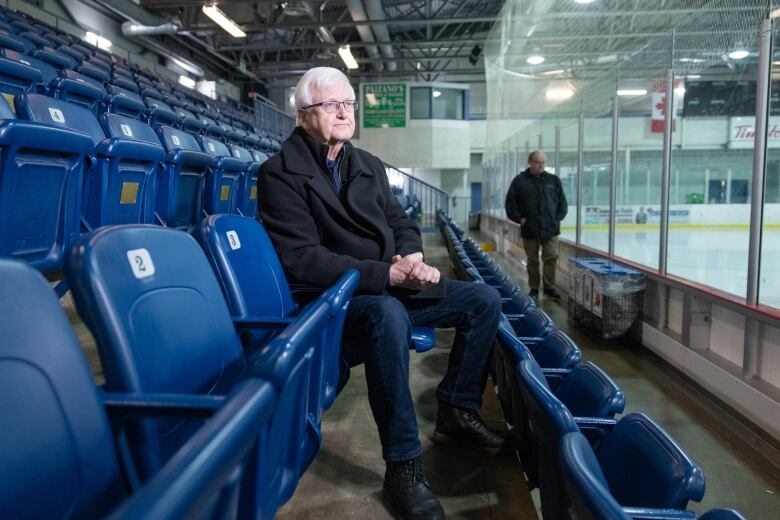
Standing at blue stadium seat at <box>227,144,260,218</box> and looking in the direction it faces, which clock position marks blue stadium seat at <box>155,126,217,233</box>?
blue stadium seat at <box>155,126,217,233</box> is roughly at 2 o'clock from blue stadium seat at <box>227,144,260,218</box>.

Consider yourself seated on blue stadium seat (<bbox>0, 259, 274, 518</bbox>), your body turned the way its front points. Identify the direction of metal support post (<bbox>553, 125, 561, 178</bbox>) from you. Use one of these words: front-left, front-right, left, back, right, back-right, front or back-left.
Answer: left

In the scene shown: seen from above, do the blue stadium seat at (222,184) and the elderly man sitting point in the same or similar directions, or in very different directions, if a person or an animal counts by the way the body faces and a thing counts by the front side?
same or similar directions

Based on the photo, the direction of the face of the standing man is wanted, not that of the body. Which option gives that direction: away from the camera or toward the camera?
toward the camera

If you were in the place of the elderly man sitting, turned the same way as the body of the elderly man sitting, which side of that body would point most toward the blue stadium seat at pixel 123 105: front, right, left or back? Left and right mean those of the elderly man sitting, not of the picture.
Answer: back

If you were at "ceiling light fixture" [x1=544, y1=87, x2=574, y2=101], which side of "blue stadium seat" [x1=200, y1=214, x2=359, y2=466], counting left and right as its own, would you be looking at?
left

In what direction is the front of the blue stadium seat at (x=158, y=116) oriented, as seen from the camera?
facing the viewer and to the right of the viewer

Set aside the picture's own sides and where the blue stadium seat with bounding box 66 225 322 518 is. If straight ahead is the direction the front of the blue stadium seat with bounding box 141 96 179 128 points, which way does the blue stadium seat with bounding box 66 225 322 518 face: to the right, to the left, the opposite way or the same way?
the same way

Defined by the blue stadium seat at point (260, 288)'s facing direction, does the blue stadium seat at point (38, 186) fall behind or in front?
behind

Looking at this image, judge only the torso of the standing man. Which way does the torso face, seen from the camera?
toward the camera

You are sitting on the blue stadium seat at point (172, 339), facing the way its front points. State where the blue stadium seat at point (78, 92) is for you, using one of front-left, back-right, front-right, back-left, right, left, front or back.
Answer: back-left

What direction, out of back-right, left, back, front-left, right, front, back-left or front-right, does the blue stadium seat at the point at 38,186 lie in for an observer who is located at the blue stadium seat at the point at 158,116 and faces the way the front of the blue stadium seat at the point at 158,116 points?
front-right

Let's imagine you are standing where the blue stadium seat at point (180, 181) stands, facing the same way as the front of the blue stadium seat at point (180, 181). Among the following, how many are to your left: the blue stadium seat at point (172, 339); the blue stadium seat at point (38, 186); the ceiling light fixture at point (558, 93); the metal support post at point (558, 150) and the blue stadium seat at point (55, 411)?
2

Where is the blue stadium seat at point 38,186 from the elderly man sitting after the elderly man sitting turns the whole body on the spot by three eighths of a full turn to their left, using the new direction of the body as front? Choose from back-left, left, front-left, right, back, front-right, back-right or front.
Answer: left

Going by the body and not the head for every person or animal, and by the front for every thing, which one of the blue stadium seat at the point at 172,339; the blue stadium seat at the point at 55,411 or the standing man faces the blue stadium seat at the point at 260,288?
the standing man

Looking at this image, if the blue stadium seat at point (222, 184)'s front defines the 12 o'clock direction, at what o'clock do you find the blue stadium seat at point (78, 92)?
the blue stadium seat at point (78, 92) is roughly at 6 o'clock from the blue stadium seat at point (222, 184).
